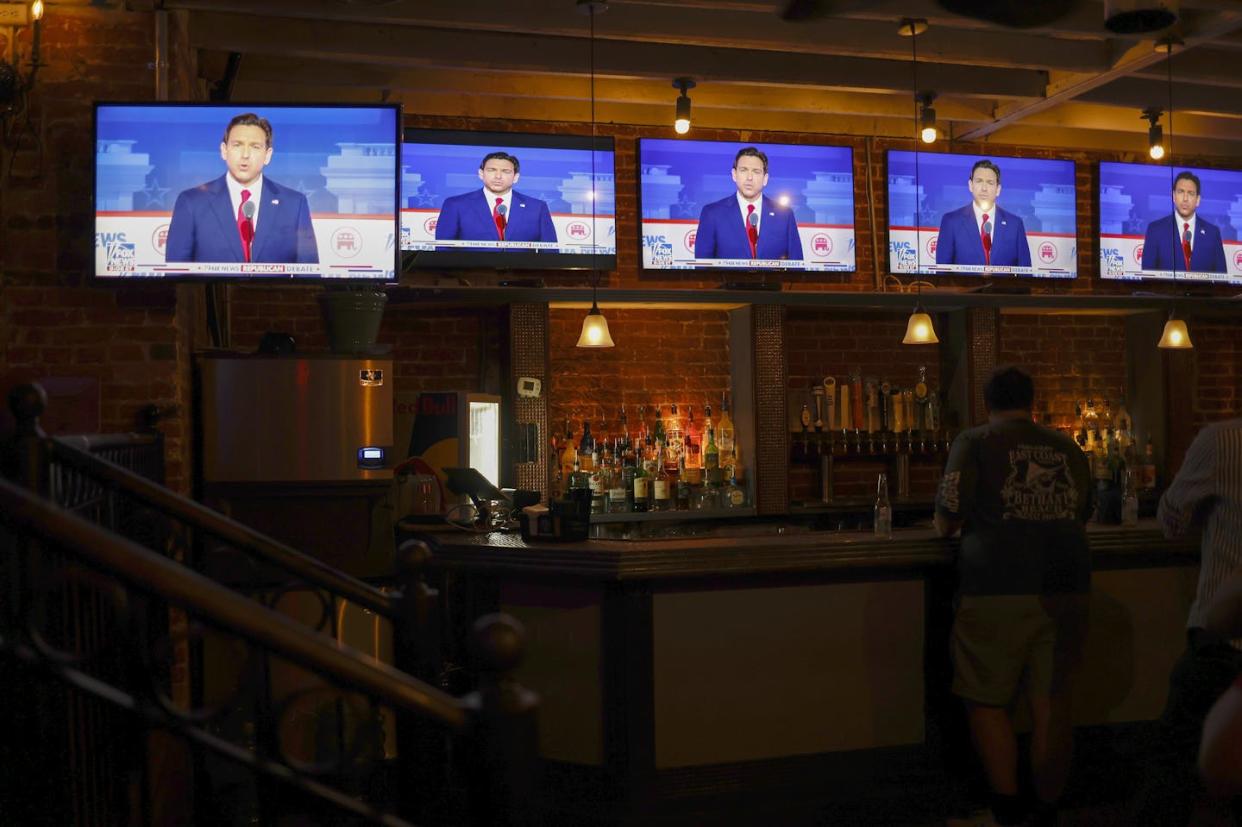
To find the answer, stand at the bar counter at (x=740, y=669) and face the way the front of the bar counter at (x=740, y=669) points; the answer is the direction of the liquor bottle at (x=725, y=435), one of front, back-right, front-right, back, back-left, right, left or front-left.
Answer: back

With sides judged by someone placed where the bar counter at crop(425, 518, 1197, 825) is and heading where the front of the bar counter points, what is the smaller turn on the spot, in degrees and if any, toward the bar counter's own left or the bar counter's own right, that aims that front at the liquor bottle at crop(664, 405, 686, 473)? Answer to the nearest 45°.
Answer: approximately 180°

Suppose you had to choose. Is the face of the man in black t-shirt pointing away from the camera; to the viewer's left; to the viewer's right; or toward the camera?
away from the camera

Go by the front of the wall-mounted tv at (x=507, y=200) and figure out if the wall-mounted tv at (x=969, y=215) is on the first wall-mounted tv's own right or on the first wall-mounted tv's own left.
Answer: on the first wall-mounted tv's own left

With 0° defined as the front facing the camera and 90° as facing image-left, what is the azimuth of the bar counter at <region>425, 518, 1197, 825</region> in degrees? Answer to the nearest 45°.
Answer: approximately 0°

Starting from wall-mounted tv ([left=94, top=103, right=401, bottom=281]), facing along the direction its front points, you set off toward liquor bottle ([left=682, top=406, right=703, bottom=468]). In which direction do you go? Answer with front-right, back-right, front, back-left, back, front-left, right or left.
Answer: back-left

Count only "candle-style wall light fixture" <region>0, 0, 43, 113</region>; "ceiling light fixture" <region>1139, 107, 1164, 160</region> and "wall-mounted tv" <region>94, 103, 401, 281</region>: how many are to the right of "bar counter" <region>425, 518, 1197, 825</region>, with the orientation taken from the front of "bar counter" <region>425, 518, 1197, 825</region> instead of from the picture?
2

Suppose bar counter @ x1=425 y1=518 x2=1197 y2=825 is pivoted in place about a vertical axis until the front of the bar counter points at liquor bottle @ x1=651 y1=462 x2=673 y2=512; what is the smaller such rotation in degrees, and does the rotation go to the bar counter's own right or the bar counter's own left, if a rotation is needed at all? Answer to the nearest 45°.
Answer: approximately 180°

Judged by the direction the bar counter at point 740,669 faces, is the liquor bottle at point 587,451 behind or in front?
behind
